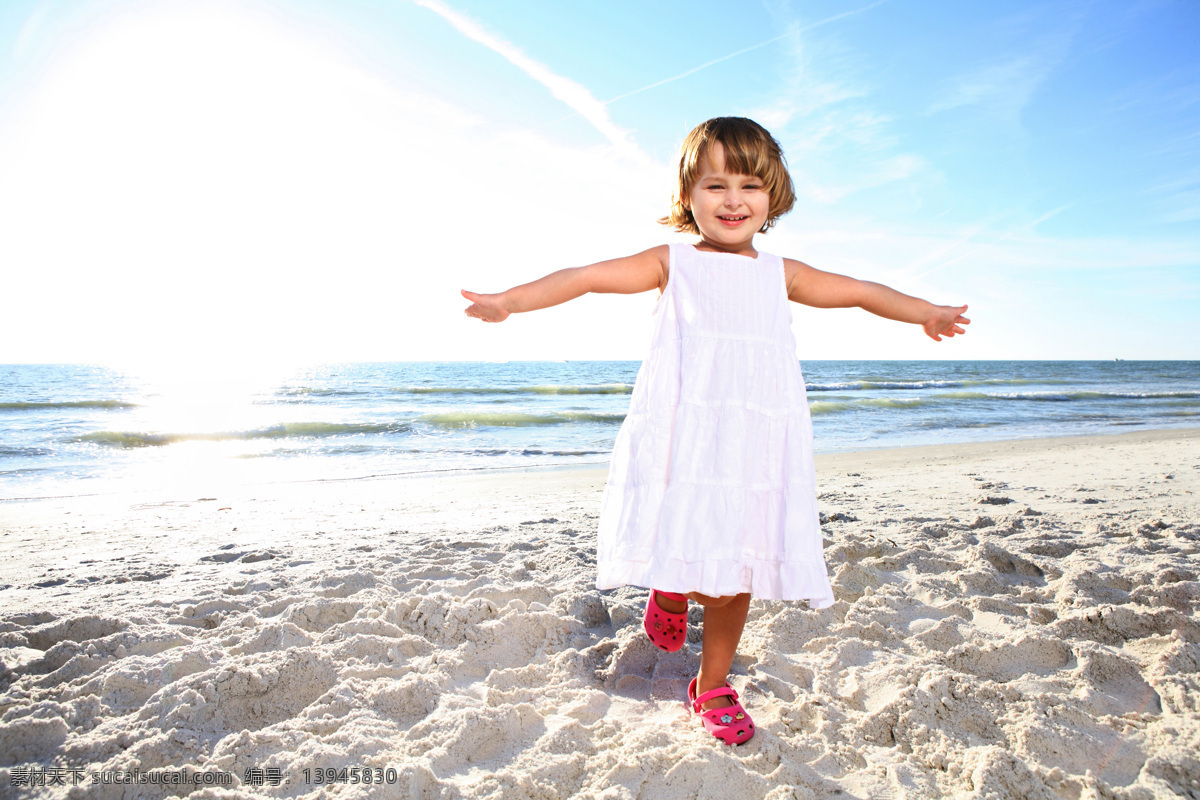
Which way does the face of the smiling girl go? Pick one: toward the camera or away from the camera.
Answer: toward the camera

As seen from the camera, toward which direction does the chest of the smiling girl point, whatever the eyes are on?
toward the camera
